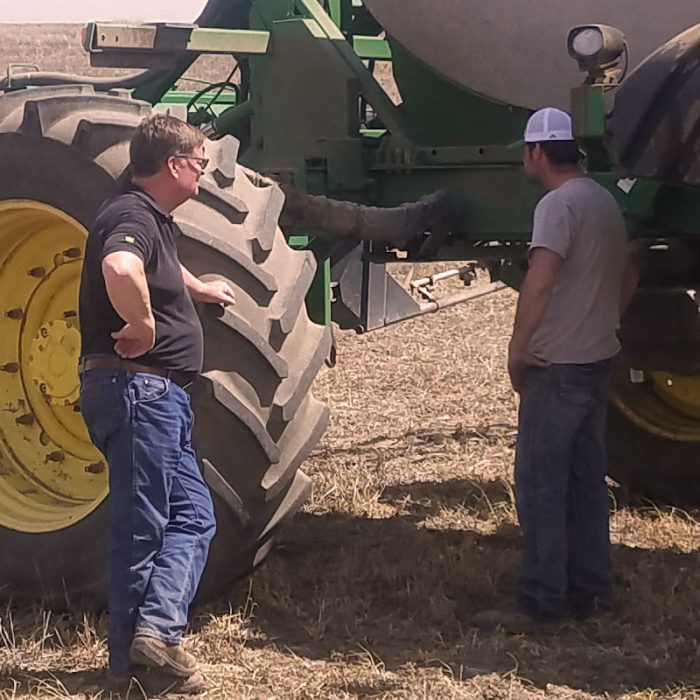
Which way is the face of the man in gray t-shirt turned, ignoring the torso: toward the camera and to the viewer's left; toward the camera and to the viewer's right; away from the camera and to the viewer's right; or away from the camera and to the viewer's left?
away from the camera and to the viewer's left

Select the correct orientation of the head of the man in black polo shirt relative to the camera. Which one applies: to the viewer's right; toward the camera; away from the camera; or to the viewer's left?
to the viewer's right

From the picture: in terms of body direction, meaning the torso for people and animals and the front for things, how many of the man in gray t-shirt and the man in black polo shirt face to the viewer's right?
1

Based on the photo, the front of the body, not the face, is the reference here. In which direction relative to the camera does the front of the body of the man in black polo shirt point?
to the viewer's right

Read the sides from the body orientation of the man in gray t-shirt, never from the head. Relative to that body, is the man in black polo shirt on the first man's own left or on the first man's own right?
on the first man's own left

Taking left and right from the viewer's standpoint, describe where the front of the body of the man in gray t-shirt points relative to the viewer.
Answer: facing away from the viewer and to the left of the viewer
